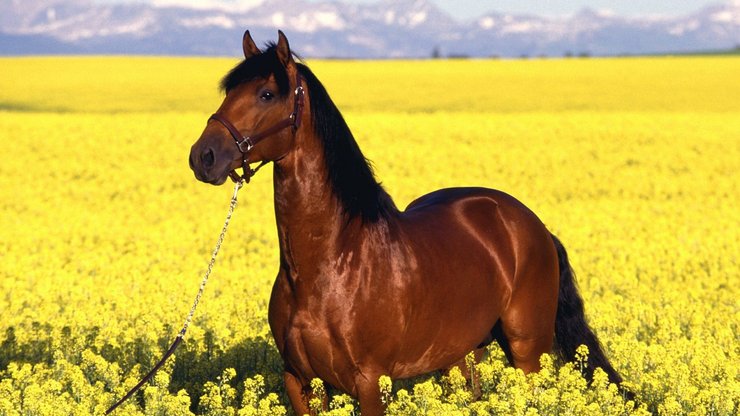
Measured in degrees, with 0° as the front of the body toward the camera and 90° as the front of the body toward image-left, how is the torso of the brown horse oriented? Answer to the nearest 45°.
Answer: approximately 45°
